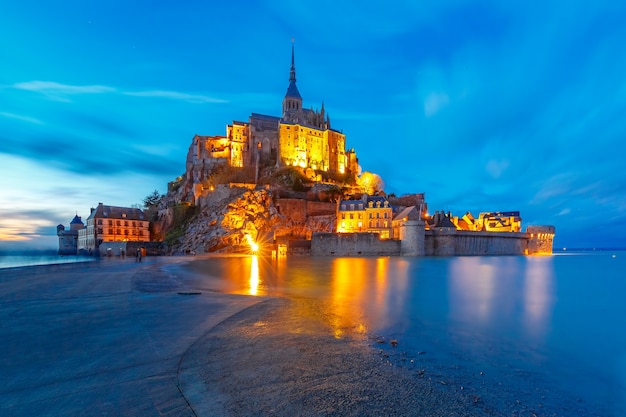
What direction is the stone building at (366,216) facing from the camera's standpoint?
toward the camera
